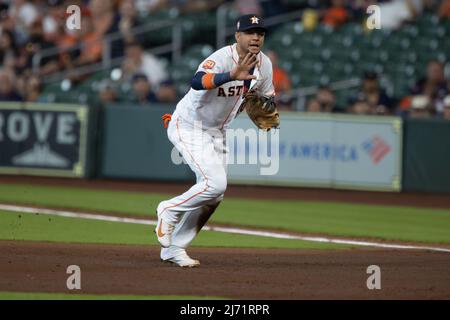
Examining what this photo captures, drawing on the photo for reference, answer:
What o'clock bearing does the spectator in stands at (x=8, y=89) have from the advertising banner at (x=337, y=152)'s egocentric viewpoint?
The spectator in stands is roughly at 3 o'clock from the advertising banner.

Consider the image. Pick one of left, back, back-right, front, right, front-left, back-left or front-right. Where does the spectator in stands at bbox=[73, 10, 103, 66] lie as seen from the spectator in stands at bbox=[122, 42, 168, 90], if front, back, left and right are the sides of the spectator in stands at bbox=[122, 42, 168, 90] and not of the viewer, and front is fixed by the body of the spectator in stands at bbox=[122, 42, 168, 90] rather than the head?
right

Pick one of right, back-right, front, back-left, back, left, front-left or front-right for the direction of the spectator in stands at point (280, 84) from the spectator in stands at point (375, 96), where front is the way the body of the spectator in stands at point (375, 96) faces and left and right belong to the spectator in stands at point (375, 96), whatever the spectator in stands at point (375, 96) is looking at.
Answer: front-right

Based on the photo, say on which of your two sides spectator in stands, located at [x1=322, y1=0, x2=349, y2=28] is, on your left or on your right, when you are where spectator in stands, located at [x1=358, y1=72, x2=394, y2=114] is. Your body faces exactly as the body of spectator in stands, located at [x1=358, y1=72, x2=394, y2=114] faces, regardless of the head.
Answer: on your right

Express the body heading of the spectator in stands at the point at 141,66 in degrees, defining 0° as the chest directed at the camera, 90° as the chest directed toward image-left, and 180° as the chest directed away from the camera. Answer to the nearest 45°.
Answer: approximately 45°

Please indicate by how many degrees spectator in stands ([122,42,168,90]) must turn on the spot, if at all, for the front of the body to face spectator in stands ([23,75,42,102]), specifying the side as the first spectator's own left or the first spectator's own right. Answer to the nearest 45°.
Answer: approximately 45° to the first spectator's own right

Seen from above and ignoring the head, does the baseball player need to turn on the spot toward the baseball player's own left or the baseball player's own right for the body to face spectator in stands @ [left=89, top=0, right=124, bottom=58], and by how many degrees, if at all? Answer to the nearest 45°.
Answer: approximately 135° to the baseball player's own left
